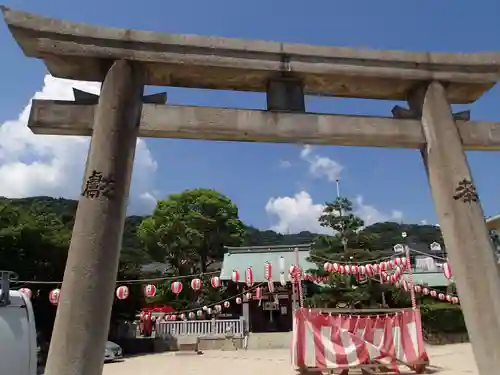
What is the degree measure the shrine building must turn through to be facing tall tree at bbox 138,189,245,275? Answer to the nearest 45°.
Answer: approximately 135° to its right

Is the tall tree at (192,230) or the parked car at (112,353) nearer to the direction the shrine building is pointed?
the parked car

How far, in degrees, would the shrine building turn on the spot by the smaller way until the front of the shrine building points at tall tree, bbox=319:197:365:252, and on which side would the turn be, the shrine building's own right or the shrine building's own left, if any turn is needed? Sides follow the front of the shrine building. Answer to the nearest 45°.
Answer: approximately 45° to the shrine building's own left

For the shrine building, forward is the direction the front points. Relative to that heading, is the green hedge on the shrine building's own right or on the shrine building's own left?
on the shrine building's own left

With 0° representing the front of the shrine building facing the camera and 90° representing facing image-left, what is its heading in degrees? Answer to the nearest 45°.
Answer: approximately 0°

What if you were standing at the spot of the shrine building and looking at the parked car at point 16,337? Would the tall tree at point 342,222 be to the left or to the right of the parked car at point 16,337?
left

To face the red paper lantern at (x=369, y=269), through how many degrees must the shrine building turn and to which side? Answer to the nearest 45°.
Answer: approximately 45° to its left

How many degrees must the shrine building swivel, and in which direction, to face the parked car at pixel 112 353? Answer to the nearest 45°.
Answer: approximately 45° to its right

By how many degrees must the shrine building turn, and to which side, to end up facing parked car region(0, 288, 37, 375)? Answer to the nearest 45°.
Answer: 0° — it already faces it

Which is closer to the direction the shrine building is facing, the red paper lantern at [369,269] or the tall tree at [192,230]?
the red paper lantern
